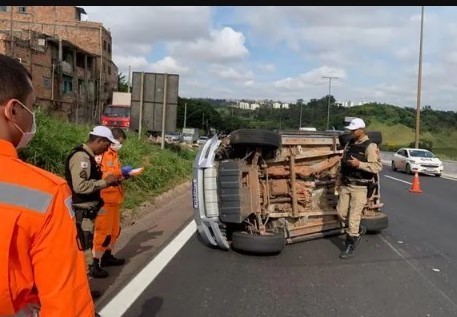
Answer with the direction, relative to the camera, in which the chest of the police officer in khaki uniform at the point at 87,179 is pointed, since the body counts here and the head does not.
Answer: to the viewer's right

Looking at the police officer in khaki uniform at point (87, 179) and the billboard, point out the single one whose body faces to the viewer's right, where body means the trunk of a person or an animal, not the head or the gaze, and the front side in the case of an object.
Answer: the police officer in khaki uniform

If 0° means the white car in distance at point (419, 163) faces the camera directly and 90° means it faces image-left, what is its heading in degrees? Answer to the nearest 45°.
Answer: approximately 315°

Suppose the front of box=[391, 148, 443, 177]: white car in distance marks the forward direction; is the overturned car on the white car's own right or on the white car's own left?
on the white car's own right

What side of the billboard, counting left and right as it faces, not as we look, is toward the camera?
back

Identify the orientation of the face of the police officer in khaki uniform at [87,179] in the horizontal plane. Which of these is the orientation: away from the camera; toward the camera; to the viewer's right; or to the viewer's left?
to the viewer's right

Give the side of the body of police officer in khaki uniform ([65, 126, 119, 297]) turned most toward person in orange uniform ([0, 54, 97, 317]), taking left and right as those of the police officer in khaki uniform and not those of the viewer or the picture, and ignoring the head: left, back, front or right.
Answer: right

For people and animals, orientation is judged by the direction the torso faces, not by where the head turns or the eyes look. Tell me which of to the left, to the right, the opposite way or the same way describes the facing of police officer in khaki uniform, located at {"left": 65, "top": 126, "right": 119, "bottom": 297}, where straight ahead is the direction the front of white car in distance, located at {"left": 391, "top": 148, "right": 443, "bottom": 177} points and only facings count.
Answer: to the left

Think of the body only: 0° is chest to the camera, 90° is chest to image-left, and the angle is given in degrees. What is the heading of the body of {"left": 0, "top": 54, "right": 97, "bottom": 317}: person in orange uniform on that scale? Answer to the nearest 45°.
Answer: approximately 225°

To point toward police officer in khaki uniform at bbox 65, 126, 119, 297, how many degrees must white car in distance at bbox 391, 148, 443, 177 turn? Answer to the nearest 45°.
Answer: approximately 45° to its right

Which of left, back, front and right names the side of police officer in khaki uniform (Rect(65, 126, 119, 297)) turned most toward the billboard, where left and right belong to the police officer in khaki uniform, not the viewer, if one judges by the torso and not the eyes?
left
